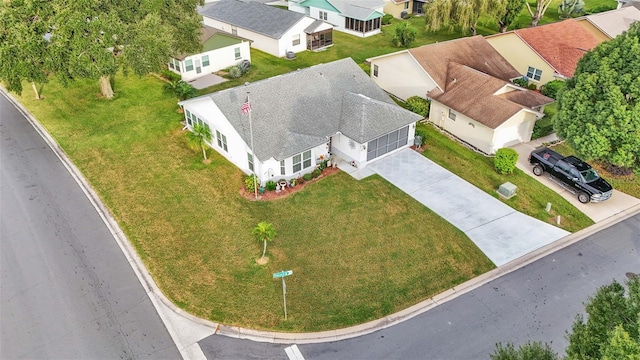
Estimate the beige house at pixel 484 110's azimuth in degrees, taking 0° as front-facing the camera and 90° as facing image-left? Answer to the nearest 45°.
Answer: approximately 315°

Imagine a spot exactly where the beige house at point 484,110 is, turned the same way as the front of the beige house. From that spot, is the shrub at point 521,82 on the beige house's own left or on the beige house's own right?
on the beige house's own left

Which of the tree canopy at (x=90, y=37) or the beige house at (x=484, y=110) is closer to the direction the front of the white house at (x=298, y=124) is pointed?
the beige house

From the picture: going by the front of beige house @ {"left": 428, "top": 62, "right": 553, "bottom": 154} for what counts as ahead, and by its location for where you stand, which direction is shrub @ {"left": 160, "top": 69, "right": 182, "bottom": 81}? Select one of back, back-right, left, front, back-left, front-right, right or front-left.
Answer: back-right

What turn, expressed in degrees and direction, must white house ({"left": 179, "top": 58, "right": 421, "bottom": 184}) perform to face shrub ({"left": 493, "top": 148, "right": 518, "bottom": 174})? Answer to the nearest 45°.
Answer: approximately 45° to its left

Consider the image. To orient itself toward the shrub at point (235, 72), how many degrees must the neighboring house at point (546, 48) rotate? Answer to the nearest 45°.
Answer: approximately 90° to its right

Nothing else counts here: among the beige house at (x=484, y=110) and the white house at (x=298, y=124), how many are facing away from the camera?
0

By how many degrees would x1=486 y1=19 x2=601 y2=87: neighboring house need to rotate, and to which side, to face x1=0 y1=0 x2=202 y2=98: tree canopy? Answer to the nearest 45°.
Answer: approximately 90° to its right

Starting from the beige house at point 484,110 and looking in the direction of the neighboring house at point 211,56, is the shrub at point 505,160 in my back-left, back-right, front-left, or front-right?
back-left

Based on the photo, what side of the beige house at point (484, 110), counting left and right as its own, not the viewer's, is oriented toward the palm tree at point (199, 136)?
right

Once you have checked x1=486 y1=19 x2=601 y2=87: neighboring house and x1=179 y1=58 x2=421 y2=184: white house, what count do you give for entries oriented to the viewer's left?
0

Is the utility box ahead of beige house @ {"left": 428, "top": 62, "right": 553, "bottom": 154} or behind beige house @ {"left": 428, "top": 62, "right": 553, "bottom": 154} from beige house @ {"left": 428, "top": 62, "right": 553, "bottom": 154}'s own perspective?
ahead
